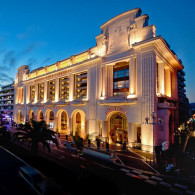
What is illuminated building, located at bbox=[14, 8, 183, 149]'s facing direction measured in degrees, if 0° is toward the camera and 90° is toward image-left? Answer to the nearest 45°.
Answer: approximately 45°

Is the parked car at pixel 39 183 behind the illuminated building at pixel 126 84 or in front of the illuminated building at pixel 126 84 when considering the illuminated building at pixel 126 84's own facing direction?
in front
